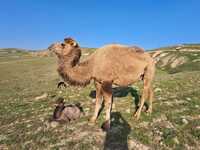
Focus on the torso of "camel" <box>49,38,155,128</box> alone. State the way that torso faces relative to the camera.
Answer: to the viewer's left

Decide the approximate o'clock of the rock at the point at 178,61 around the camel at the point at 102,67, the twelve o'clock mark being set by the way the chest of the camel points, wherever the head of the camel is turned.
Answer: The rock is roughly at 4 o'clock from the camel.
